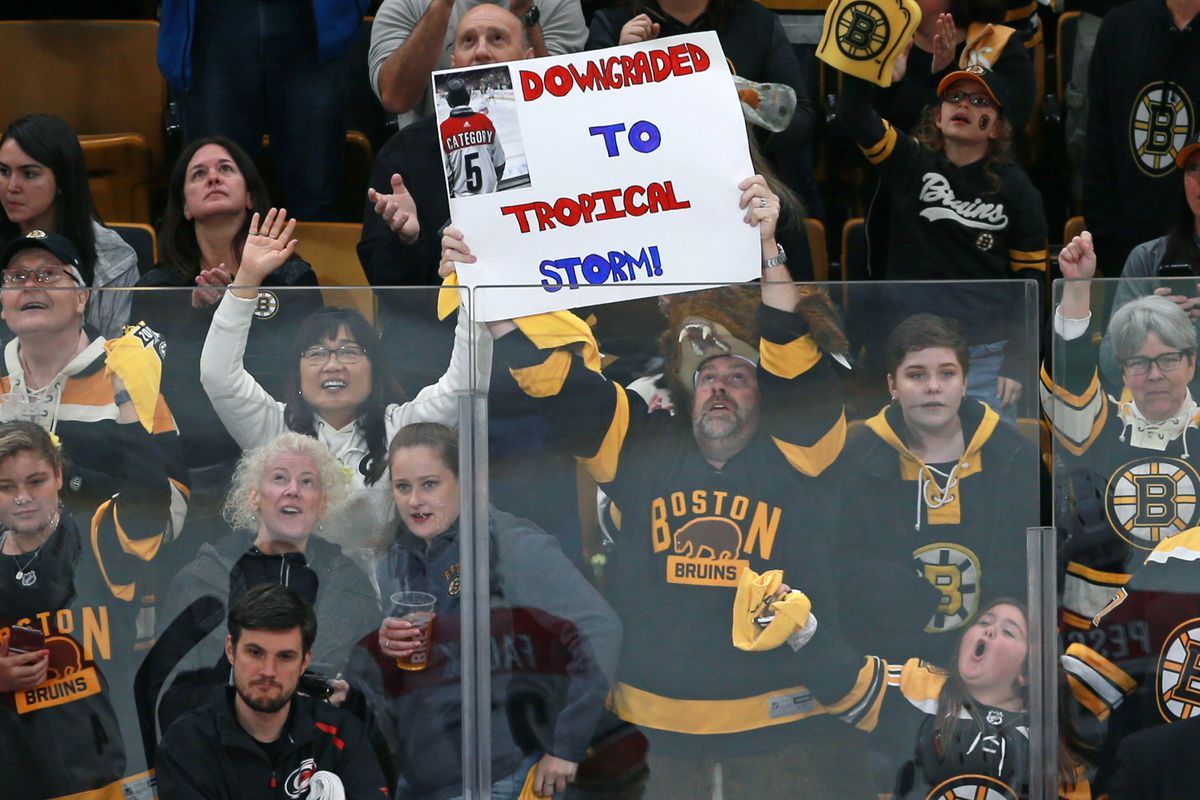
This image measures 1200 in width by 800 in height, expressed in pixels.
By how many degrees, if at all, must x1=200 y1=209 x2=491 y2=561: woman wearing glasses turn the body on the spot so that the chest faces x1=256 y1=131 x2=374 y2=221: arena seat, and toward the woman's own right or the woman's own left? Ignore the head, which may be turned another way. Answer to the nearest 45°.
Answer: approximately 180°

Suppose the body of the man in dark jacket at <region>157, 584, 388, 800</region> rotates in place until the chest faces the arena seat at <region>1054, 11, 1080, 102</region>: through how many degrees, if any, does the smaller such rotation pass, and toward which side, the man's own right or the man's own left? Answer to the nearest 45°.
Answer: approximately 135° to the man's own left

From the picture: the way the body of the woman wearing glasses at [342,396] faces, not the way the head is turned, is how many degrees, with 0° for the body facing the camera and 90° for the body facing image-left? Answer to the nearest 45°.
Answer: approximately 0°

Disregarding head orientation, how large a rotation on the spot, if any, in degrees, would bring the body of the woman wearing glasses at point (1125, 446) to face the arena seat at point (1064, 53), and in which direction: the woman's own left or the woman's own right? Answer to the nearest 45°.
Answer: approximately 180°

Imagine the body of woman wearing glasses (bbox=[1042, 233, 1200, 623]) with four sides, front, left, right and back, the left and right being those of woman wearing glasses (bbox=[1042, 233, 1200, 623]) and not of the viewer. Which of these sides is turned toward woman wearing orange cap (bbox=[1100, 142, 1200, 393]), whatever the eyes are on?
back

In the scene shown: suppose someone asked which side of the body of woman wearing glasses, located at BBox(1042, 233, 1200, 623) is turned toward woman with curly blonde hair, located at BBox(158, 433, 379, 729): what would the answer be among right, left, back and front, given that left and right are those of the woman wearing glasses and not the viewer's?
right

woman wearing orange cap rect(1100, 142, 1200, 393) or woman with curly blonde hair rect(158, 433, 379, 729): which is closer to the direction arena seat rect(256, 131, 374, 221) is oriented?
the woman with curly blonde hair

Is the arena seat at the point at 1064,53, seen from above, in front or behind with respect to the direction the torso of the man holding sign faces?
behind
